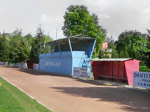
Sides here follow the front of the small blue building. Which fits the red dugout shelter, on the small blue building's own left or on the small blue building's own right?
on the small blue building's own left

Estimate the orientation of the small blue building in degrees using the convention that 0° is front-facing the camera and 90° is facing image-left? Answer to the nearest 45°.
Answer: approximately 45°
